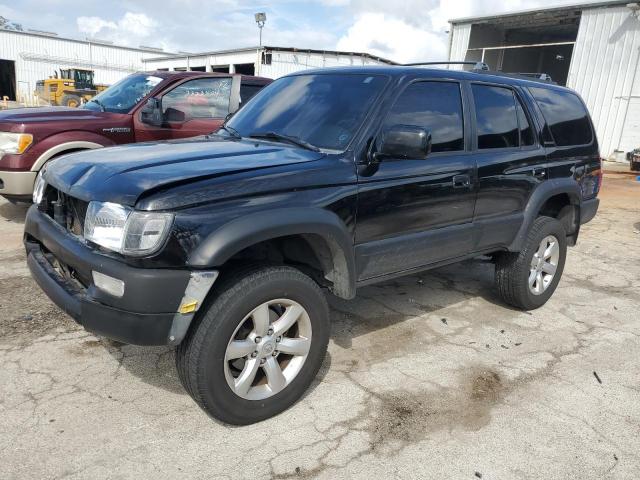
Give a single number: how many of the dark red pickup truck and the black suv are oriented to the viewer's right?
0

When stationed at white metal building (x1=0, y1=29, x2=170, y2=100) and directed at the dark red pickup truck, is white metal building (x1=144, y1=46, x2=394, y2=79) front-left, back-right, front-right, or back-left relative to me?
front-left

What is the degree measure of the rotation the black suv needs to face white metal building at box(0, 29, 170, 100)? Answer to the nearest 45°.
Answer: approximately 90° to its right

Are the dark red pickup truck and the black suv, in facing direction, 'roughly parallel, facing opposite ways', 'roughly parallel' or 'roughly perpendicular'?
roughly parallel

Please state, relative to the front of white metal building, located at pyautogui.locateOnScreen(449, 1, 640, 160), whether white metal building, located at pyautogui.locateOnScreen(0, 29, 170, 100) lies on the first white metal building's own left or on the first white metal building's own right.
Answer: on the first white metal building's own right

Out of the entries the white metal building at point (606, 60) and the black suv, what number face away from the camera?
0

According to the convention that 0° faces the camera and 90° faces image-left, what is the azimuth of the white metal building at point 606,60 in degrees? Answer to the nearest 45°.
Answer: approximately 45°

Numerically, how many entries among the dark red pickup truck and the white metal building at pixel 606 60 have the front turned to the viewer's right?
0

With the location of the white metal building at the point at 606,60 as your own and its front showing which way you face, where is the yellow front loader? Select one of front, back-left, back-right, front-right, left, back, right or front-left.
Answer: front-right

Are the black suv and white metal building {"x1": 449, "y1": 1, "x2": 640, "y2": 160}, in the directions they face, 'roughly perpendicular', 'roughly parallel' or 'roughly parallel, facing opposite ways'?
roughly parallel

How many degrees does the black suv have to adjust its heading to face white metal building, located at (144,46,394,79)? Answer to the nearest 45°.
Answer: approximately 135° to its right

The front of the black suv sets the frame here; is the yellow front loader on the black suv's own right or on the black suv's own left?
on the black suv's own right

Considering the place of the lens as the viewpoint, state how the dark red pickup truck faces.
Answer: facing the viewer and to the left of the viewer

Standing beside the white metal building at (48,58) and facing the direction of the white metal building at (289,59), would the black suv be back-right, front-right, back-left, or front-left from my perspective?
front-right
